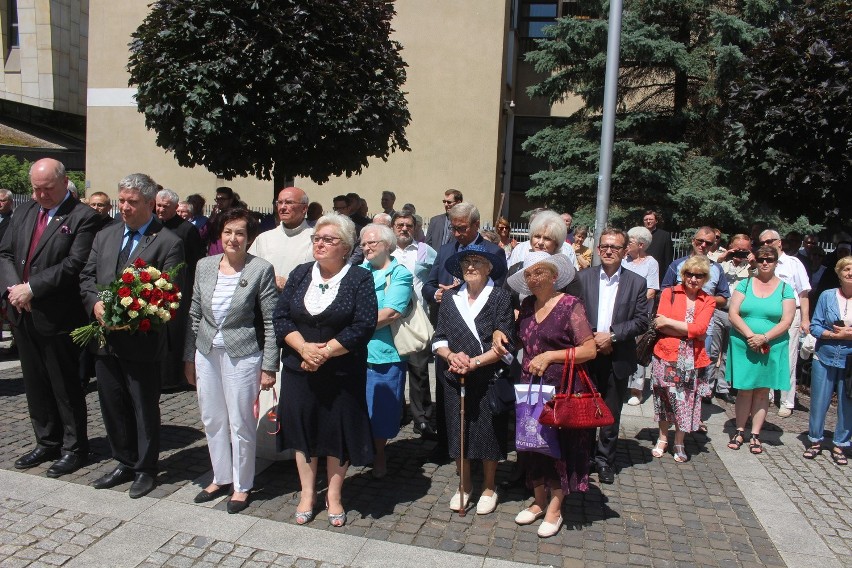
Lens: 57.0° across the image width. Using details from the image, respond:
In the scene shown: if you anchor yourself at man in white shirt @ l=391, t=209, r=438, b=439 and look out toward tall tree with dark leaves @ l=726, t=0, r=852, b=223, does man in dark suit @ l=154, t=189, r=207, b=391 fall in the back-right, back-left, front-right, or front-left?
back-left

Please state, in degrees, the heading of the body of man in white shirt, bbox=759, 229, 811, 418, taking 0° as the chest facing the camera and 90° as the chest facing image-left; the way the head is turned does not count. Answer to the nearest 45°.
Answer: approximately 45°

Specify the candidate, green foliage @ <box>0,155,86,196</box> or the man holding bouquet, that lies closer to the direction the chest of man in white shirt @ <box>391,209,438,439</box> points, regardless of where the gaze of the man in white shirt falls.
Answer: the man holding bouquet

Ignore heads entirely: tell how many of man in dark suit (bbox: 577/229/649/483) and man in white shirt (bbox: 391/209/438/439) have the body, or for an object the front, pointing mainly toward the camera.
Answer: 2

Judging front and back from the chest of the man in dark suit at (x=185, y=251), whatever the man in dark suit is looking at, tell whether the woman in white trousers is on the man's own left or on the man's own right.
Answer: on the man's own left

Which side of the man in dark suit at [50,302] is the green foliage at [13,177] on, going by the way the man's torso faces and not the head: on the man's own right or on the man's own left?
on the man's own right

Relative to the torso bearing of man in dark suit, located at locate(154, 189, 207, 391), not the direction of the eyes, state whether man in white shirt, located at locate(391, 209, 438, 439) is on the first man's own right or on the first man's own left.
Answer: on the first man's own left

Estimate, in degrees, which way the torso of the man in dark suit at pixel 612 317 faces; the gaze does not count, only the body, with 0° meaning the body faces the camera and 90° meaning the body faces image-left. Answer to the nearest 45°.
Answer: approximately 0°

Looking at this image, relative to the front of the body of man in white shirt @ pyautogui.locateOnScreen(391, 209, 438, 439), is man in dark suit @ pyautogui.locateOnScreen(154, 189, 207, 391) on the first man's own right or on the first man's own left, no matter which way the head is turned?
on the first man's own right

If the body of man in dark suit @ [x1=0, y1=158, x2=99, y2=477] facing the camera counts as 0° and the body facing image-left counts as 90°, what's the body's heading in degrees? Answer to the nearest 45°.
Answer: approximately 45°
